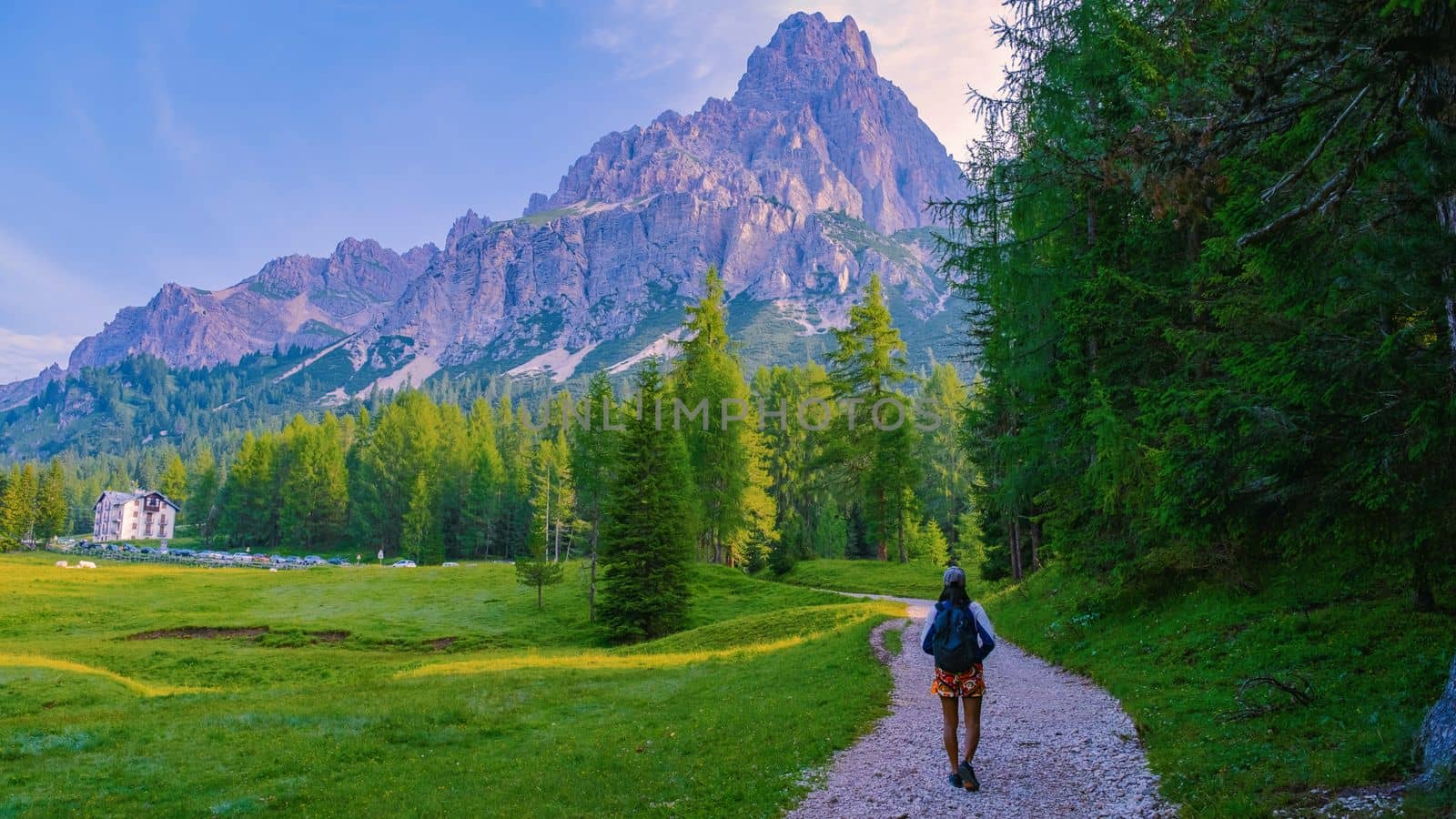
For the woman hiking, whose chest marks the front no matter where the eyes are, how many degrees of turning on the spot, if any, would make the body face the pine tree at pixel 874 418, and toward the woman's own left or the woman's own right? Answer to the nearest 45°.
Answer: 0° — they already face it

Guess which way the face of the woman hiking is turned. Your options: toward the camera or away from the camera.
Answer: away from the camera

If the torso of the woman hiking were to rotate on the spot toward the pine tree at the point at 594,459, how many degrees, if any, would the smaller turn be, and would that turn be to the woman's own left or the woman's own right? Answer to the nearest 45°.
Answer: approximately 45° to the woman's own left

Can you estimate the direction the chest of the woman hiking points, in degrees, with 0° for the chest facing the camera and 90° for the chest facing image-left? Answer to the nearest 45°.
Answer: approximately 180°

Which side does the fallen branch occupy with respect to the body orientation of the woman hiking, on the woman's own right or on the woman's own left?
on the woman's own right

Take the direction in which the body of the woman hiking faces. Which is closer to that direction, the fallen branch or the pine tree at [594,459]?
the pine tree
